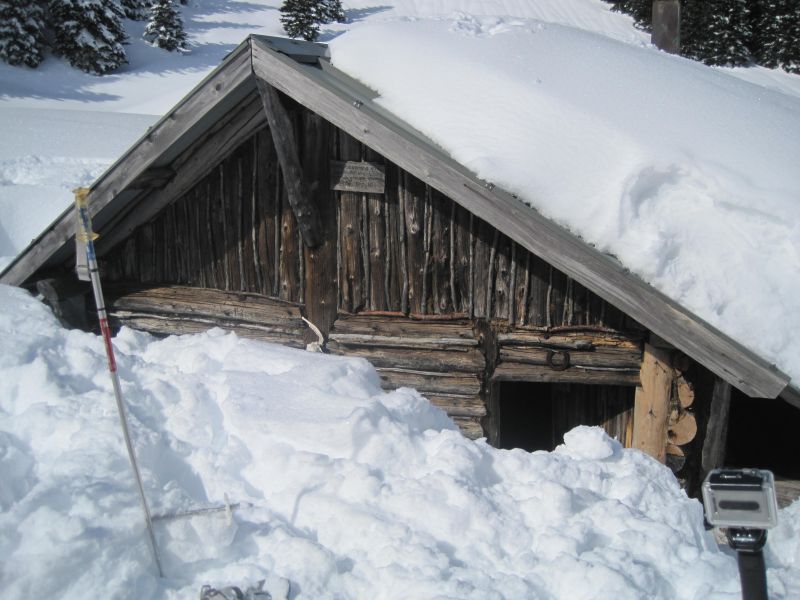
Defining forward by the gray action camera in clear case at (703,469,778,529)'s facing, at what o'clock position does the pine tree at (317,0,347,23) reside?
The pine tree is roughly at 11 o'clock from the gray action camera in clear case.

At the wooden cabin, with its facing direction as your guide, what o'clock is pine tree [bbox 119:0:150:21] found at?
The pine tree is roughly at 4 o'clock from the wooden cabin.

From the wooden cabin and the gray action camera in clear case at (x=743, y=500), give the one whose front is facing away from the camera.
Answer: the gray action camera in clear case

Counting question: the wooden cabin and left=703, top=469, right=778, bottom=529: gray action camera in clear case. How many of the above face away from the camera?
1

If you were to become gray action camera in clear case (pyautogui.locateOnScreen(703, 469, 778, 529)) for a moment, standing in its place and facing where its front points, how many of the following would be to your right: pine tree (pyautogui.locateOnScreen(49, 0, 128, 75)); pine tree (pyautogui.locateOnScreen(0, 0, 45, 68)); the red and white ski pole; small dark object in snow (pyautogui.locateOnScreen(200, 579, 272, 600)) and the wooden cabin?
0

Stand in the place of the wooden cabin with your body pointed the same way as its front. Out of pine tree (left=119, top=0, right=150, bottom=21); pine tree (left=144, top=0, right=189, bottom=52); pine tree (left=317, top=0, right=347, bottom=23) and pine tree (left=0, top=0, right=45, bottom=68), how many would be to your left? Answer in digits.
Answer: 0

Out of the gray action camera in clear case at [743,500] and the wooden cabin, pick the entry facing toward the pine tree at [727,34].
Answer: the gray action camera in clear case

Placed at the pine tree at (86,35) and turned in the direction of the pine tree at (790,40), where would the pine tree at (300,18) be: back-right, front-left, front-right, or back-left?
front-left

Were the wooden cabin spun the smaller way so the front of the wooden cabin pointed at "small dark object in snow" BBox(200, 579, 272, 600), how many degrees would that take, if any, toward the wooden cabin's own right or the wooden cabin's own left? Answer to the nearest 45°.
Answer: approximately 45° to the wooden cabin's own left

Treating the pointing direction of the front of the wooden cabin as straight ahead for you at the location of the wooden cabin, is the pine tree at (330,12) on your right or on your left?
on your right

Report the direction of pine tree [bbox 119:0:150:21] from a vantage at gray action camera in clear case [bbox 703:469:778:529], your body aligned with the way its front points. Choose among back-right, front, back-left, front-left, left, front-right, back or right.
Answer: front-left

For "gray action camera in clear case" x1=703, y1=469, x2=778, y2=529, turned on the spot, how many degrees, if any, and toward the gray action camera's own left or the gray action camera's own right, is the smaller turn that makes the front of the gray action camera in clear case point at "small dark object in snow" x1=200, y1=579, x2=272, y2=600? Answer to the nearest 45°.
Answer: approximately 90° to the gray action camera's own left

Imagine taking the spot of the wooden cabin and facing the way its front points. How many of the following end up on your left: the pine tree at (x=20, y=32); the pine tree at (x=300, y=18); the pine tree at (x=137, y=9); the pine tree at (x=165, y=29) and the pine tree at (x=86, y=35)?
0

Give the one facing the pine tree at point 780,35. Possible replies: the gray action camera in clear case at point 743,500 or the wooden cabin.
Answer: the gray action camera in clear case

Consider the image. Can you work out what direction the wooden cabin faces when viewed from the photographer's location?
facing the viewer and to the left of the viewer

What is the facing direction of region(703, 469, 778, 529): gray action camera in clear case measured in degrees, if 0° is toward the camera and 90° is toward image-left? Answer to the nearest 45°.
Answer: approximately 180°

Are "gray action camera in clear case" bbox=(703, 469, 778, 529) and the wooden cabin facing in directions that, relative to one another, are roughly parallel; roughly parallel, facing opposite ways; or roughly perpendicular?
roughly parallel, facing opposite ways
